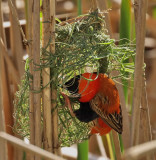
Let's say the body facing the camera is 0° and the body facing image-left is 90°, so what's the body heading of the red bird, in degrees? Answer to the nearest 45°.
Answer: approximately 90°
